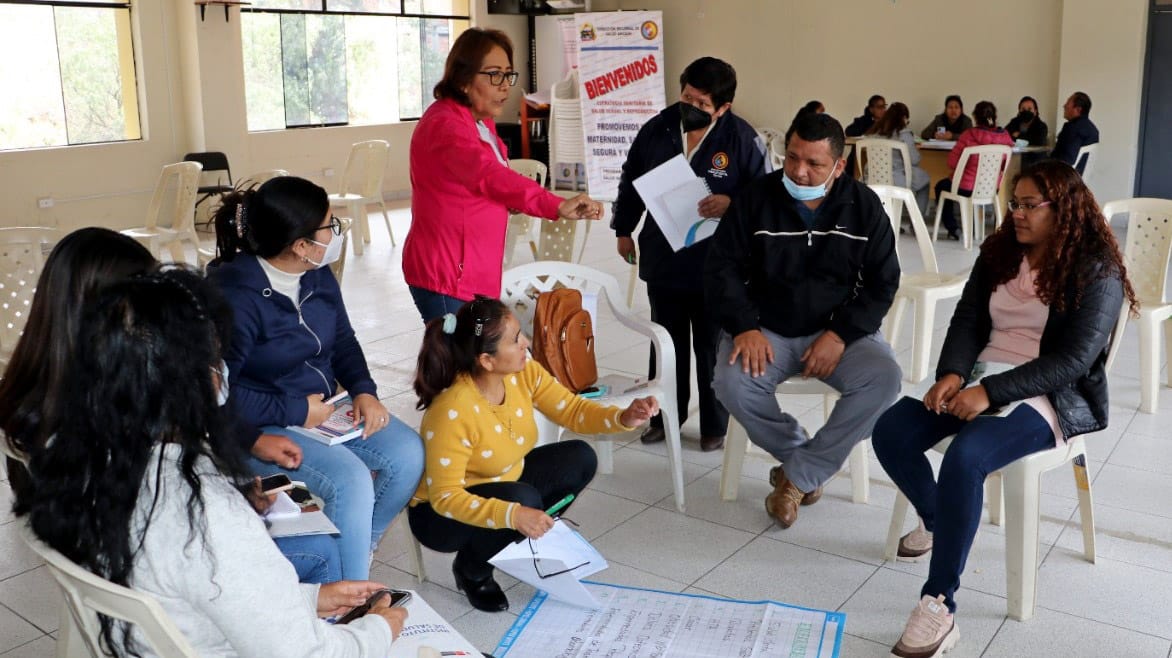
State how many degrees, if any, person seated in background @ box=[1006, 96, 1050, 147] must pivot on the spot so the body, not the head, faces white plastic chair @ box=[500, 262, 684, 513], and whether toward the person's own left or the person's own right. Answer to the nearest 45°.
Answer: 0° — they already face it

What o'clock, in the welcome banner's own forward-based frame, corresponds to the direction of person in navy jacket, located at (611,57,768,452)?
The person in navy jacket is roughly at 12 o'clock from the welcome banner.

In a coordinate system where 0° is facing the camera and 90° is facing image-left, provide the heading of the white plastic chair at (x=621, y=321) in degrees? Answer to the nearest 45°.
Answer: approximately 315°

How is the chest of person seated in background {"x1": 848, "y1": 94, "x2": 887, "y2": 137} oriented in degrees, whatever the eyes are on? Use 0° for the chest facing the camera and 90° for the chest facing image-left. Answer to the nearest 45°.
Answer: approximately 315°

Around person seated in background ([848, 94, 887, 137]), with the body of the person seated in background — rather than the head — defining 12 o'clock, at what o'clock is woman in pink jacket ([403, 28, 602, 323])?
The woman in pink jacket is roughly at 2 o'clock from the person seated in background.

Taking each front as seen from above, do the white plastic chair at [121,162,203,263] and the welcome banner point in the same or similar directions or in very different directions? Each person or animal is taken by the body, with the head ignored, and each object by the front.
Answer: same or similar directions

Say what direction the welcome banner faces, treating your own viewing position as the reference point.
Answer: facing the viewer

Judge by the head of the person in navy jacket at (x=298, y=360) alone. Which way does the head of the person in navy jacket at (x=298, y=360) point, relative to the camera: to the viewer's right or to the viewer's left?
to the viewer's right

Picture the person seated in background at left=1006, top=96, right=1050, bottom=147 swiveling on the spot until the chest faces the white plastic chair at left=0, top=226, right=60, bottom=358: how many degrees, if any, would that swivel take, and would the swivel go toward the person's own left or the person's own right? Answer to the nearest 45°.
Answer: approximately 45° to the person's own right

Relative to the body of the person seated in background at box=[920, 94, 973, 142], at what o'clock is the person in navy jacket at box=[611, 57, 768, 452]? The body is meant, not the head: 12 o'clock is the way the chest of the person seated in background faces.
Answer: The person in navy jacket is roughly at 12 o'clock from the person seated in background.

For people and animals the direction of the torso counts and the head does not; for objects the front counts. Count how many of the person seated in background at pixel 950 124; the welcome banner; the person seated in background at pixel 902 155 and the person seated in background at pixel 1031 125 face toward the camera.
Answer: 3

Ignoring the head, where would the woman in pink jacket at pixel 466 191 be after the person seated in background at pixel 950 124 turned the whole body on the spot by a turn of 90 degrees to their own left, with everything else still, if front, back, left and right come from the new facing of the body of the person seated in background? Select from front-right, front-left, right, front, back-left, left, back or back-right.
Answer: right

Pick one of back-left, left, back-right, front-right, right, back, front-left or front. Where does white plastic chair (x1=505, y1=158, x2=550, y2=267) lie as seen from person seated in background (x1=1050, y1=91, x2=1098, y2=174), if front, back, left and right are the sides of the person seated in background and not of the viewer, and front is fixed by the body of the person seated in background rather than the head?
front-left

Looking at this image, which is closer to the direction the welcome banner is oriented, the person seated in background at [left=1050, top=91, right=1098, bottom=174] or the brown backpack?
the brown backpack

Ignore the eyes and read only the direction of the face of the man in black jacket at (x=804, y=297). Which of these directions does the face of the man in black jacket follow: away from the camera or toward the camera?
toward the camera

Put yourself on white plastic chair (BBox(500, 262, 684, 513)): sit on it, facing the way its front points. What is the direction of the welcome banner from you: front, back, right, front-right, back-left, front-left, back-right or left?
back-left

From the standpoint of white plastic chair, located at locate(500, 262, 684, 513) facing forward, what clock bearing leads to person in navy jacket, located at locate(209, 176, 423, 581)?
The person in navy jacket is roughly at 3 o'clock from the white plastic chair.

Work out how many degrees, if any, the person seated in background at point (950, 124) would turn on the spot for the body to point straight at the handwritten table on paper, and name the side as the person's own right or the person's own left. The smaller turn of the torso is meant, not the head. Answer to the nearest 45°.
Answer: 0° — they already face it

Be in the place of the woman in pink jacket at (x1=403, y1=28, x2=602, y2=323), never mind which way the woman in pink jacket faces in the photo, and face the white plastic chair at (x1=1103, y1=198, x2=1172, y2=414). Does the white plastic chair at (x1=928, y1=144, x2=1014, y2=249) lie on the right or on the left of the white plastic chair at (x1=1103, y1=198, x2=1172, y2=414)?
left
